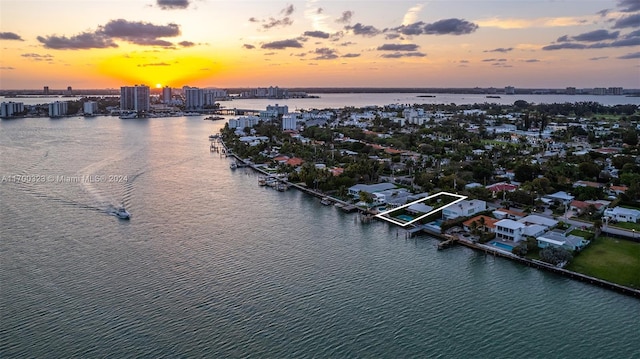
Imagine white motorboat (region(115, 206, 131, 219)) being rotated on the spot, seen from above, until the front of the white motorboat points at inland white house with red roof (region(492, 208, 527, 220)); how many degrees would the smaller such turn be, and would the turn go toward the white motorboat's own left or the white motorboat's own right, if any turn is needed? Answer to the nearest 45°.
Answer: approximately 45° to the white motorboat's own left

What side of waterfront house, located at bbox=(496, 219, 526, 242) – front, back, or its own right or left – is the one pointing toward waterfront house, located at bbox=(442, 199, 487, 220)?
right

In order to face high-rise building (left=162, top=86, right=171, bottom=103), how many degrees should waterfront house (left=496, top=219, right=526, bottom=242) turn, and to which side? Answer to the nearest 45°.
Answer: approximately 90° to its right

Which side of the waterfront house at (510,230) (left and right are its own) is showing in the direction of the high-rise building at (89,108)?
right

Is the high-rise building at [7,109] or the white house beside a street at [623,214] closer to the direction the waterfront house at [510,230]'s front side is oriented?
the high-rise building

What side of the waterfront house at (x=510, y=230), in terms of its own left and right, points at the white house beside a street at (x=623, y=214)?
back

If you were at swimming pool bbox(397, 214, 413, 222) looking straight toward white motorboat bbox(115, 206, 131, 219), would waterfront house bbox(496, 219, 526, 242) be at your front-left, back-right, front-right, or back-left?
back-left

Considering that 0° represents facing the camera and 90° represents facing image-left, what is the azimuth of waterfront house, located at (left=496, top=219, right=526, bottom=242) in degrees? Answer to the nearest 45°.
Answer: approximately 45°

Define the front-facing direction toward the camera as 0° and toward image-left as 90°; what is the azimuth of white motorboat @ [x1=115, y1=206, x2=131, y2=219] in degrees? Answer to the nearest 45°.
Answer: approximately 315°
